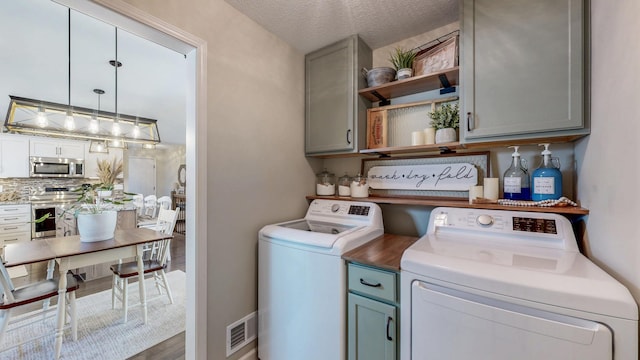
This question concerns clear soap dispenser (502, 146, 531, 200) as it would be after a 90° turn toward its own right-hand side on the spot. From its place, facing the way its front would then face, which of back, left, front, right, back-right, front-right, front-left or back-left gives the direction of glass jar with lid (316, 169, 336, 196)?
front-left

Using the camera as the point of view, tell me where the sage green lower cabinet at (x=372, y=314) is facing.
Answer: facing the viewer and to the left of the viewer

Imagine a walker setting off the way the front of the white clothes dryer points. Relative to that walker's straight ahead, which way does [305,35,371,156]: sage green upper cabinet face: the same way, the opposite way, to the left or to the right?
the same way

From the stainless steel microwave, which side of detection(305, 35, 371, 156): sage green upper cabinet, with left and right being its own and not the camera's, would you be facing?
right

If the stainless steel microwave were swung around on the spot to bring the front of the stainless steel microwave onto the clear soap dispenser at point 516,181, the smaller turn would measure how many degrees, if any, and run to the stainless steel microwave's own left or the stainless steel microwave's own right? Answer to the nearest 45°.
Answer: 0° — it already faces it

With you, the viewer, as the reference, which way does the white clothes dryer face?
facing the viewer

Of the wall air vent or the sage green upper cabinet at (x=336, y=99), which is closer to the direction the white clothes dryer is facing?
the wall air vent

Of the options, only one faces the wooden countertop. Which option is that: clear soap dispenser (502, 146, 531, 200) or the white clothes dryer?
the clear soap dispenser

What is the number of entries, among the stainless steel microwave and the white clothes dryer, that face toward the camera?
2

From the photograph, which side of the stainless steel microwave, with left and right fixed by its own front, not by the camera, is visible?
front

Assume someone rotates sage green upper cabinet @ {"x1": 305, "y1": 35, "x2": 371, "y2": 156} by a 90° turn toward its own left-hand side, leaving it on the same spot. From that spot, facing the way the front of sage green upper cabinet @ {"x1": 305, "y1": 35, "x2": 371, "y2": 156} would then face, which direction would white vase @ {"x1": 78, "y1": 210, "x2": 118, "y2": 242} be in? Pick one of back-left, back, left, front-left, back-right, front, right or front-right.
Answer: back-right

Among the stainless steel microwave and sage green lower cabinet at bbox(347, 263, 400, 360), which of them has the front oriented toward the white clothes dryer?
the stainless steel microwave
